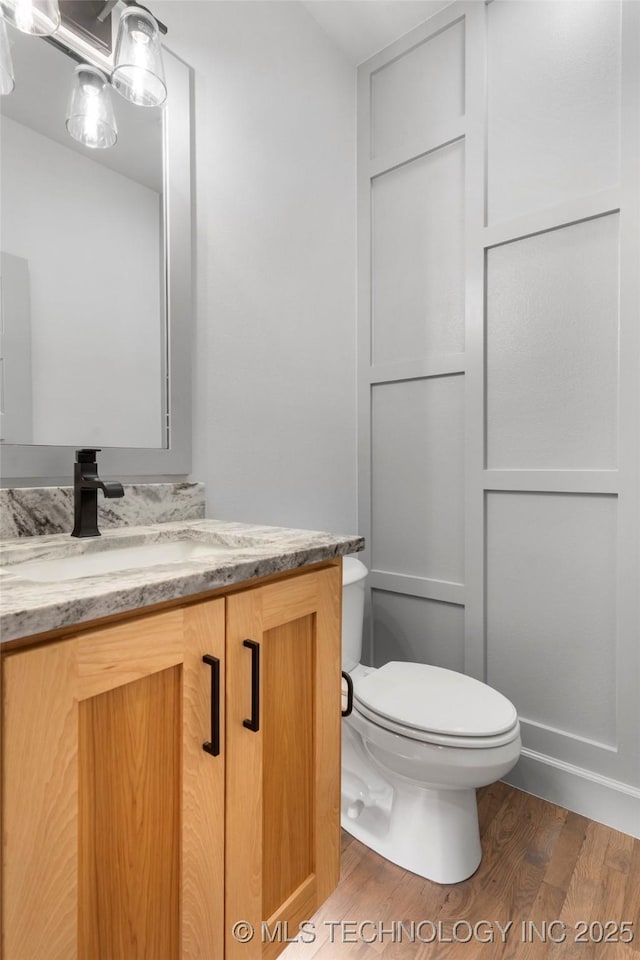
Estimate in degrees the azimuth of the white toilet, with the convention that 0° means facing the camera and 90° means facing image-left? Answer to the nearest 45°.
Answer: approximately 315°

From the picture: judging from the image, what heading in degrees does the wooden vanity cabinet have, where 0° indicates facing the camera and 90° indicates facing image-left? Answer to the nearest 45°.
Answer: approximately 315°

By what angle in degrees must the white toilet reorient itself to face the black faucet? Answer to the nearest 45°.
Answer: approximately 90° to its right

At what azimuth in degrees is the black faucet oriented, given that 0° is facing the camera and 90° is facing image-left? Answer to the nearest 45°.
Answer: approximately 315°

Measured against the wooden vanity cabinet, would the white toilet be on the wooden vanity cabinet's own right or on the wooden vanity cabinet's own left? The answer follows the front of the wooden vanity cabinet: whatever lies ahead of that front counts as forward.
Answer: on the wooden vanity cabinet's own left

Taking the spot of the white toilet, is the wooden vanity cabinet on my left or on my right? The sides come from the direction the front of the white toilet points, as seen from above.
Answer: on my right

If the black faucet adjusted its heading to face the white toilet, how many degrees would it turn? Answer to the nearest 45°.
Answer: approximately 45° to its left

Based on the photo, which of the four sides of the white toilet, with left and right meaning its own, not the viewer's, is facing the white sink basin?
right
